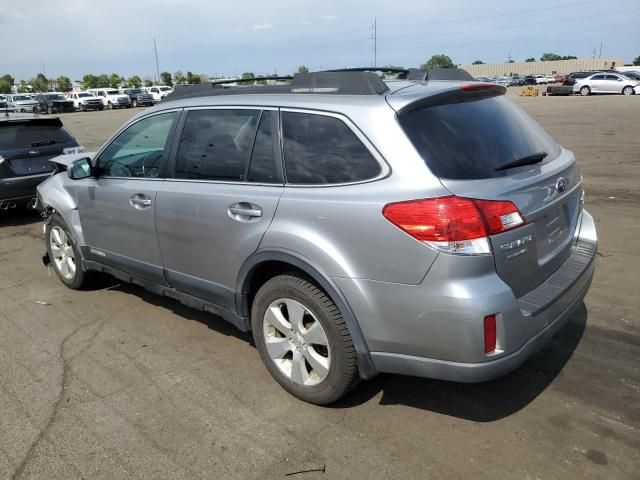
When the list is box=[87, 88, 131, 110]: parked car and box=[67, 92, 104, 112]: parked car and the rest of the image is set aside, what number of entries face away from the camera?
0

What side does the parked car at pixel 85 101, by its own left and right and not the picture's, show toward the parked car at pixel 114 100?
left

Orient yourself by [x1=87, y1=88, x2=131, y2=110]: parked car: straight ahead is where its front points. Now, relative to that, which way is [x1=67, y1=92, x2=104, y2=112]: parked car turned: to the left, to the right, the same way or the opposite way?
the same way

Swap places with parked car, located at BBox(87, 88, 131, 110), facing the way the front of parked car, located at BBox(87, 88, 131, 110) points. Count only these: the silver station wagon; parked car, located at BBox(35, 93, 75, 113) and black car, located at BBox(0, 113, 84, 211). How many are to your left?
0

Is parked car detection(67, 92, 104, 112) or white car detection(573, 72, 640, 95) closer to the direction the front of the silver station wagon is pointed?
the parked car

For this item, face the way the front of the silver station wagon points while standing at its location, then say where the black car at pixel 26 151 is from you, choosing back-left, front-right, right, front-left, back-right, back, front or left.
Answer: front

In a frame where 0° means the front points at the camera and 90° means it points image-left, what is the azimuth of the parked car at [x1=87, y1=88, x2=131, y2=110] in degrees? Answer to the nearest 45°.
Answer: approximately 315°

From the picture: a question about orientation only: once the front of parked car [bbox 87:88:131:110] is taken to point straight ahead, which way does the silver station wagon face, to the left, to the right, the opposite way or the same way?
the opposite way

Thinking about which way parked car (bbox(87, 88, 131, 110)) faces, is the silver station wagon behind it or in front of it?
in front

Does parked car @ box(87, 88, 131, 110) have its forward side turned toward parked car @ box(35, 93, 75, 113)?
no

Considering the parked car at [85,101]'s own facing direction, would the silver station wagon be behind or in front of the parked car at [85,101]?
in front

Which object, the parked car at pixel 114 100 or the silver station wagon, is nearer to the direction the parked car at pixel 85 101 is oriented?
the silver station wagon

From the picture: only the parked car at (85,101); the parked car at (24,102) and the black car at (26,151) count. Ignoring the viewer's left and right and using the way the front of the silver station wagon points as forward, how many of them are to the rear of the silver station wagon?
0

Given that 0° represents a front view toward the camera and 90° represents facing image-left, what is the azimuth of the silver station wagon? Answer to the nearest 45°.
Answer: approximately 135°
